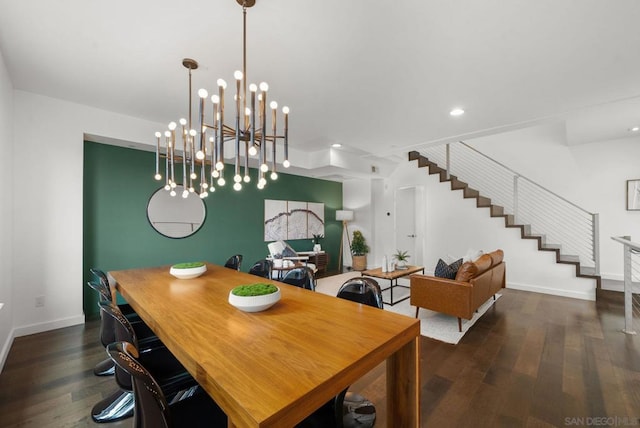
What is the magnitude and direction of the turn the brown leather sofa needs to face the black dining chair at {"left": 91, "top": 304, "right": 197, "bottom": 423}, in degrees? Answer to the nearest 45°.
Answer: approximately 90° to its left

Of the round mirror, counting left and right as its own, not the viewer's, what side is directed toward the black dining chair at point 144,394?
front

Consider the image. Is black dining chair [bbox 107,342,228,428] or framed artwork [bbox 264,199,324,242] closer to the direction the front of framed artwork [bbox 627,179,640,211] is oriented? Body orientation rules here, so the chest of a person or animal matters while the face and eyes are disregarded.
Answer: the black dining chair

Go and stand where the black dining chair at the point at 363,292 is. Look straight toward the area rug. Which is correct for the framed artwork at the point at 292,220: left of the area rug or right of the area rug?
left

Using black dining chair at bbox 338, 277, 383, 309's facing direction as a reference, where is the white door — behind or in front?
behind

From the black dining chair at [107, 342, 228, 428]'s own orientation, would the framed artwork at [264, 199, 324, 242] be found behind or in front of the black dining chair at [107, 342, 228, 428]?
in front

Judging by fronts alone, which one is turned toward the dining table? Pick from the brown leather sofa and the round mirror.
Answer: the round mirror

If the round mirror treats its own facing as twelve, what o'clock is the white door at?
The white door is roughly at 9 o'clock from the round mirror.

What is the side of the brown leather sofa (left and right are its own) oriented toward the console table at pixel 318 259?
front

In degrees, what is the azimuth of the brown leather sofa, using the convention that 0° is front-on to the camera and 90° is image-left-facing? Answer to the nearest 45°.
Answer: approximately 135°

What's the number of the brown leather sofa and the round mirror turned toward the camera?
1

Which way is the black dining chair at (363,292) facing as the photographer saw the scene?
facing the viewer and to the left of the viewer
